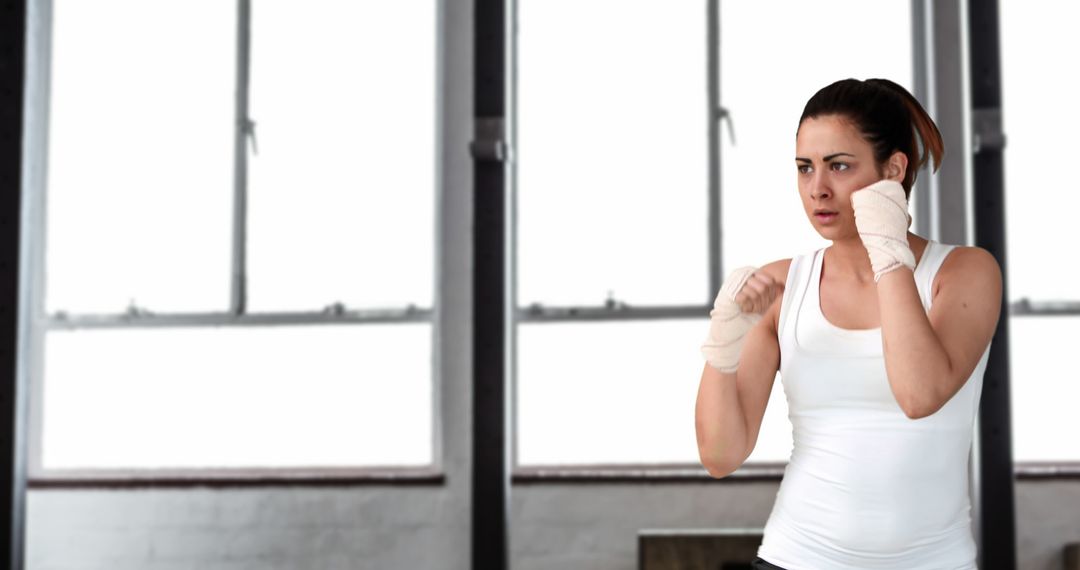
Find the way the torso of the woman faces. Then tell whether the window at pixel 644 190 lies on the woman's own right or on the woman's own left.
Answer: on the woman's own right

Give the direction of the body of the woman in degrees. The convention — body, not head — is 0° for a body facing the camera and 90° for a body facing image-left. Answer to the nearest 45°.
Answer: approximately 45°

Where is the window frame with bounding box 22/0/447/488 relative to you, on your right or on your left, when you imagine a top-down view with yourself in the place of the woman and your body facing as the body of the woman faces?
on your right

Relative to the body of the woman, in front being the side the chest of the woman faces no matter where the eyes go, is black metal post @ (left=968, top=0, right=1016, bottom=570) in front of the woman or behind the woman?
behind

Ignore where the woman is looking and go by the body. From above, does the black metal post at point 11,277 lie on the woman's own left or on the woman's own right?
on the woman's own right

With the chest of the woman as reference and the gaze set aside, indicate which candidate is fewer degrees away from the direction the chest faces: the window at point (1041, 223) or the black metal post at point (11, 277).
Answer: the black metal post

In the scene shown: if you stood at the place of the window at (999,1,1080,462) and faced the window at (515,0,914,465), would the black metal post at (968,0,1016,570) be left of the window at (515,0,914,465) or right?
left
